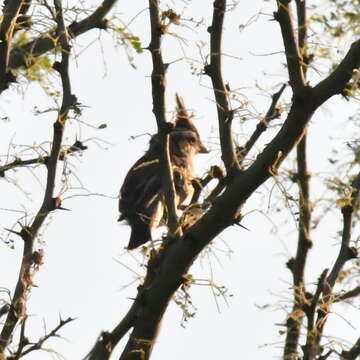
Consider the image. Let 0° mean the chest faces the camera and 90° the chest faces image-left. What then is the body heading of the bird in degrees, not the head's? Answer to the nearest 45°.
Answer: approximately 270°
